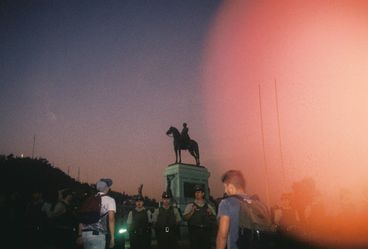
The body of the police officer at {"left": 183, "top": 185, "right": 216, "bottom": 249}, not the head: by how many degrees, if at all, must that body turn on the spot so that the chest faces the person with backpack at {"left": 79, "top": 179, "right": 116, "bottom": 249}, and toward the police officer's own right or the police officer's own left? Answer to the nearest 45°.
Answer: approximately 45° to the police officer's own right

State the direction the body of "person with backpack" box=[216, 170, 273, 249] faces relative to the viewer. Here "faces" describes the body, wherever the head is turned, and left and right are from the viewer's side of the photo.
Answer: facing away from the viewer and to the left of the viewer

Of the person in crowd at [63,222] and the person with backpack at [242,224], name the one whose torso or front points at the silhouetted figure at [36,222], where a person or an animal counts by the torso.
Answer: the person with backpack

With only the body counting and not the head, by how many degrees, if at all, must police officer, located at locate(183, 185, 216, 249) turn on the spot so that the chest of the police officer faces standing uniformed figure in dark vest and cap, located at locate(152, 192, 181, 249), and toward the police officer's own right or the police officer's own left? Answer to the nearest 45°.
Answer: approximately 135° to the police officer's own right

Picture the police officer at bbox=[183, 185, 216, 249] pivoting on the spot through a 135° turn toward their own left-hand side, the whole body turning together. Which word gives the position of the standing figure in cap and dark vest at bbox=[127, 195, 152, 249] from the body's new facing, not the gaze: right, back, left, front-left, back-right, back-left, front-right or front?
left

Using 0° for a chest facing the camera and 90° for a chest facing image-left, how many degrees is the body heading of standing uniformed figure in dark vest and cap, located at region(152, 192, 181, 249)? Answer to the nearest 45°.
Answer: approximately 0°

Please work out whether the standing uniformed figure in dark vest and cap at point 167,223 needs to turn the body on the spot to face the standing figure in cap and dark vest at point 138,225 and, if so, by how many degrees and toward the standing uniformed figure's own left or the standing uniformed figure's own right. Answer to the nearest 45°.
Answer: approximately 135° to the standing uniformed figure's own right

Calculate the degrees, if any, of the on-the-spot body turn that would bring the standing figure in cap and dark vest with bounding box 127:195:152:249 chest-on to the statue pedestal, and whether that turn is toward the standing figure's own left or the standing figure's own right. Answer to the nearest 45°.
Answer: approximately 180°

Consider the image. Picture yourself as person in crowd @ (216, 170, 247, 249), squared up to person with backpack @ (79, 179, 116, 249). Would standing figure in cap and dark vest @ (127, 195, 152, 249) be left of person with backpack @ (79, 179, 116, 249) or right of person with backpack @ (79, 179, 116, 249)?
right

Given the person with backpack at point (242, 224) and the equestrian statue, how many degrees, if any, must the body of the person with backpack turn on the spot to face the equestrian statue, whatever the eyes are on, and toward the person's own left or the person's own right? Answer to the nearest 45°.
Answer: approximately 45° to the person's own right

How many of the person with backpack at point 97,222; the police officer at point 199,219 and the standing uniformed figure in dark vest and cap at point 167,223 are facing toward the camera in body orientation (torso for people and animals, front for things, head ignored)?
2

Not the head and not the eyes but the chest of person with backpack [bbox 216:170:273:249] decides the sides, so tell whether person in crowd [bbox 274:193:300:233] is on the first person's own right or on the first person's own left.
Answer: on the first person's own right

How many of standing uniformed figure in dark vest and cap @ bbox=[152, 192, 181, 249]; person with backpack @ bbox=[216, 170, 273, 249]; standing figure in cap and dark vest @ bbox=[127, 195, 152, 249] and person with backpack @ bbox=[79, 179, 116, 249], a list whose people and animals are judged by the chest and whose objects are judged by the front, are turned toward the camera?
2
